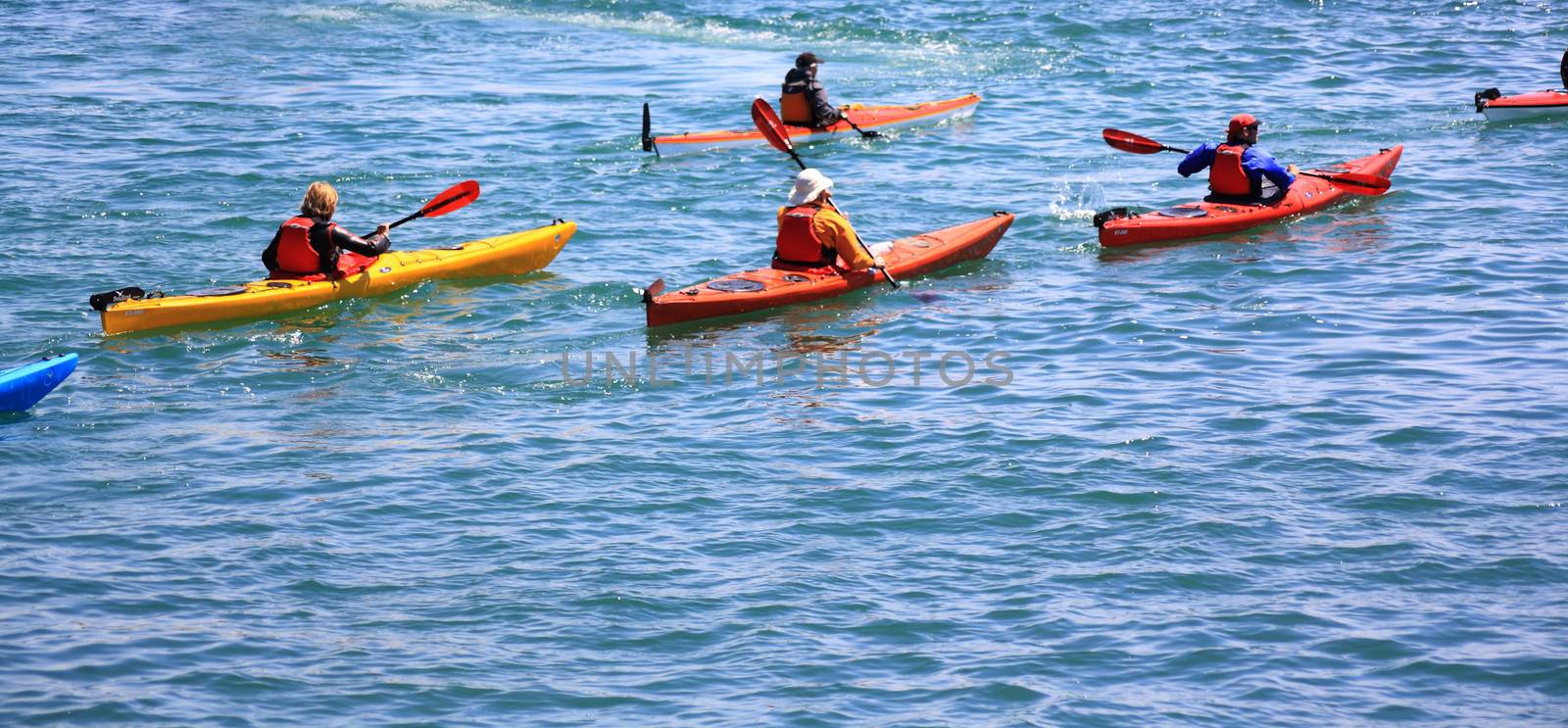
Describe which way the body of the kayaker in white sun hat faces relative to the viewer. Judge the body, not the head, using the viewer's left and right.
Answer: facing away from the viewer and to the right of the viewer

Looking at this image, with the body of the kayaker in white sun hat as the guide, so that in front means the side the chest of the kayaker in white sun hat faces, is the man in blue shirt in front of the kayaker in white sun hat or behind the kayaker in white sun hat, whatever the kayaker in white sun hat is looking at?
in front

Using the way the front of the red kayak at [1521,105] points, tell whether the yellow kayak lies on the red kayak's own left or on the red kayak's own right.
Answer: on the red kayak's own right

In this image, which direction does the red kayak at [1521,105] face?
to the viewer's right

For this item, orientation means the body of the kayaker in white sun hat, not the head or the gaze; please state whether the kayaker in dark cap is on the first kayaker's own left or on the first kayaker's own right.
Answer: on the first kayaker's own left

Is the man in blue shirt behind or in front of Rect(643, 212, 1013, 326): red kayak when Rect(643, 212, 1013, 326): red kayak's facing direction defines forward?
in front

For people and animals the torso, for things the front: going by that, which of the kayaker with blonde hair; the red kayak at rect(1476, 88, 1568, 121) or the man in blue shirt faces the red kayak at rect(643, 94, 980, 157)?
the kayaker with blonde hair

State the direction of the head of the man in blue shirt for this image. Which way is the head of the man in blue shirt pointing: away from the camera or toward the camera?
away from the camera

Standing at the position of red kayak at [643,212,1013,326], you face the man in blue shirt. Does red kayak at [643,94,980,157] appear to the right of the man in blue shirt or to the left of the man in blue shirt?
left

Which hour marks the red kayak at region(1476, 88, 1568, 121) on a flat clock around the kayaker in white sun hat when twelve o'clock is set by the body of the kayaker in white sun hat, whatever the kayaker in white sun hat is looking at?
The red kayak is roughly at 12 o'clock from the kayaker in white sun hat.

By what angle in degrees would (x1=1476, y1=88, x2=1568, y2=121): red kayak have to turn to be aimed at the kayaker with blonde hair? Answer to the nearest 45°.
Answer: approximately 135° to its right

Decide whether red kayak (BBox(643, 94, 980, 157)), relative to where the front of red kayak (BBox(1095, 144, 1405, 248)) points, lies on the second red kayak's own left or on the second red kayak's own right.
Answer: on the second red kayak's own left

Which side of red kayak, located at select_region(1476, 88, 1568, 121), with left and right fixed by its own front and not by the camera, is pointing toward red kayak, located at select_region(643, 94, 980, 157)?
back

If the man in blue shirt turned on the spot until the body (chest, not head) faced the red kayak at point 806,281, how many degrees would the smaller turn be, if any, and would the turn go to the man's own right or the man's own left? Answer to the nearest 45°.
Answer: approximately 180°

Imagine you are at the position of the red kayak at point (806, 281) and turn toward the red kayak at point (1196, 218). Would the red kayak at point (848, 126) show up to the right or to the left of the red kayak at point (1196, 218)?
left
